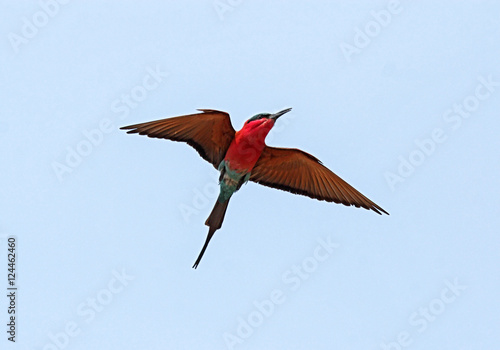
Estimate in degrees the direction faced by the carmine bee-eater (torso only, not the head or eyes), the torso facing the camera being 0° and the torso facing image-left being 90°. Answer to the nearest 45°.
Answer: approximately 315°
